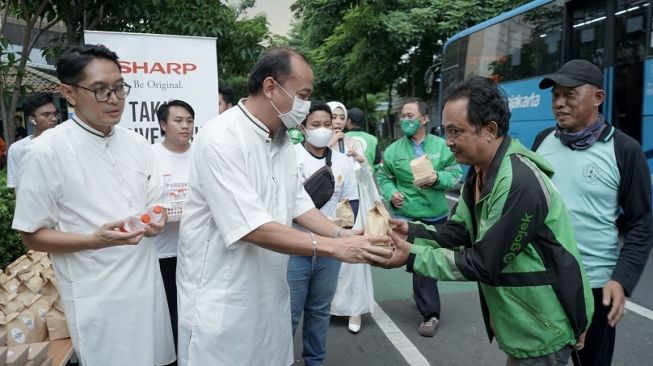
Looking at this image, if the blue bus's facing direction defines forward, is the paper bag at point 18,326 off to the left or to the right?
on its left

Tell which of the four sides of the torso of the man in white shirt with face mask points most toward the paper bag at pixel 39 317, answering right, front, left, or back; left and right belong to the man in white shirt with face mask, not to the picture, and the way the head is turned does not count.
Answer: back

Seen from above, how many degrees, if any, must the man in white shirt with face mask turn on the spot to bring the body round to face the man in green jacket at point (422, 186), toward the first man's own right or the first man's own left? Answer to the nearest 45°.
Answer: approximately 90° to the first man's own left

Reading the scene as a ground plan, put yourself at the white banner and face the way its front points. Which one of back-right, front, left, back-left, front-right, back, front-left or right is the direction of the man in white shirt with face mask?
front

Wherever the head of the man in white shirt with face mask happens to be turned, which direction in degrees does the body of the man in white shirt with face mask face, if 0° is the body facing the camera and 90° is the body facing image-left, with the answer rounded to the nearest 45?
approximately 315°

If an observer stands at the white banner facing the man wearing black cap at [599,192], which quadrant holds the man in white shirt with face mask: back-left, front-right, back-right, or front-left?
front-right

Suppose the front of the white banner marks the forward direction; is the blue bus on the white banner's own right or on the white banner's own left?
on the white banner's own left

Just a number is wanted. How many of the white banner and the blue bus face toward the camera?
1

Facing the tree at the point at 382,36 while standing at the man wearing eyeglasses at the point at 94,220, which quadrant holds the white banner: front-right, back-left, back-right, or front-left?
front-left

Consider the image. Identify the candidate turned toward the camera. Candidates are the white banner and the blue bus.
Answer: the white banner

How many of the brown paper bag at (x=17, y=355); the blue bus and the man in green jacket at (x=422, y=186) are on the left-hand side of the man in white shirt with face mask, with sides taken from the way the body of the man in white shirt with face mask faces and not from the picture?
2

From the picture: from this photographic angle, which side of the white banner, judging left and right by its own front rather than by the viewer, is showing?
front

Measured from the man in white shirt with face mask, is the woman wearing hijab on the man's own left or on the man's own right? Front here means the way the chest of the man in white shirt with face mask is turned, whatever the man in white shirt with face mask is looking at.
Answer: on the man's own left

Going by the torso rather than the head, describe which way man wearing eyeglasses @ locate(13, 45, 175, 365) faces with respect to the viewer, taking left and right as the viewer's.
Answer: facing the viewer and to the right of the viewer
